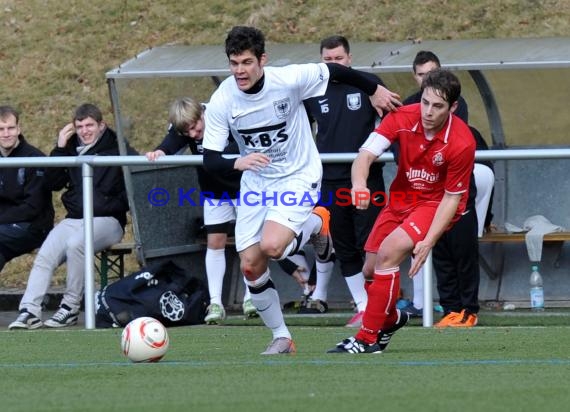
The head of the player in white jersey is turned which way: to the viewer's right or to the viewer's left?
to the viewer's left

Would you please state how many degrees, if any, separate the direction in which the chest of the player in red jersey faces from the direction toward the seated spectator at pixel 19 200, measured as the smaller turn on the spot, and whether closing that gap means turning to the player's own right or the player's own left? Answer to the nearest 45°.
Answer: approximately 90° to the player's own right

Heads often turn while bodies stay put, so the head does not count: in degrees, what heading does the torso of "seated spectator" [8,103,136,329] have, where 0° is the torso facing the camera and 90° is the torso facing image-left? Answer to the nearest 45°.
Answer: approximately 45°

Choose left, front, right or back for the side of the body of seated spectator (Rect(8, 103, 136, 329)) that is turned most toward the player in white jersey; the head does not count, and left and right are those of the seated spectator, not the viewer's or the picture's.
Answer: left

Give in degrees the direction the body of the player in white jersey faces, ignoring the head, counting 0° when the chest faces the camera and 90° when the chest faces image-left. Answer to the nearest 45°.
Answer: approximately 45°

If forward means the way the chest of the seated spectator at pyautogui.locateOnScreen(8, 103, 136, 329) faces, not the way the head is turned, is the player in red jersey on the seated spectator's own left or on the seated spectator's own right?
on the seated spectator's own left

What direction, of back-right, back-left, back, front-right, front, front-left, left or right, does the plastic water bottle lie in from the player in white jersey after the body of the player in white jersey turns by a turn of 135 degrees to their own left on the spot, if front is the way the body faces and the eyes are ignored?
front-left

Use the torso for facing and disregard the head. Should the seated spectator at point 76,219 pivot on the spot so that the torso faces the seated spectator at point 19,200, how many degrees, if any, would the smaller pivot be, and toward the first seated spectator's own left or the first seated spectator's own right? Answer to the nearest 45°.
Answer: approximately 90° to the first seated spectator's own right

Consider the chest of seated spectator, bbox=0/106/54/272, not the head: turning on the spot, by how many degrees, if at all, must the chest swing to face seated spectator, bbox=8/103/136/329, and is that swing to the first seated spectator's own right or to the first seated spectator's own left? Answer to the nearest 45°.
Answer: approximately 90° to the first seated spectator's own left

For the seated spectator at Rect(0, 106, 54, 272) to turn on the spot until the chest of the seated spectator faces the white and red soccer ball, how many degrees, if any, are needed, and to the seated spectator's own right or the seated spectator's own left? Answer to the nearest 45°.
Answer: approximately 45° to the seated spectator's own left

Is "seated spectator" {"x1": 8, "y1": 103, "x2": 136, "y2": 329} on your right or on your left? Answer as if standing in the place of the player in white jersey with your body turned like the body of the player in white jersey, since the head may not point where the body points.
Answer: on your right
